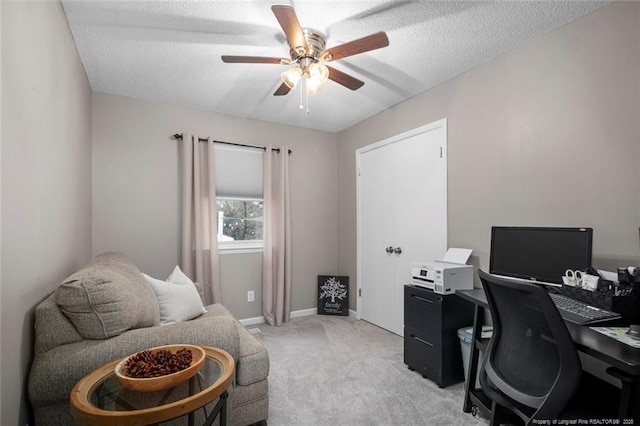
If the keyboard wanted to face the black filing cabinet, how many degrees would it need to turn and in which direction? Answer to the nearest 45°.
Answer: approximately 90° to its right

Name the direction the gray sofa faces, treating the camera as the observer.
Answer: facing to the right of the viewer

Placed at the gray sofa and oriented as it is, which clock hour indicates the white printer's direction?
The white printer is roughly at 12 o'clock from the gray sofa.

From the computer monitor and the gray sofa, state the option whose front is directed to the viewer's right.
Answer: the gray sofa

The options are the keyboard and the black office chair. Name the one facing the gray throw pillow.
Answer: the keyboard

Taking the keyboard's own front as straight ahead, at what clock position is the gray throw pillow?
The gray throw pillow is roughly at 12 o'clock from the keyboard.

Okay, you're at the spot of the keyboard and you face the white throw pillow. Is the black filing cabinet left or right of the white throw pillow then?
right

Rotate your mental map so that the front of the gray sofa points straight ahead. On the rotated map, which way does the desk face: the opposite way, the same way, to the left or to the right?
the opposite way

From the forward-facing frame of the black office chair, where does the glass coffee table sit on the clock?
The glass coffee table is roughly at 6 o'clock from the black office chair.
